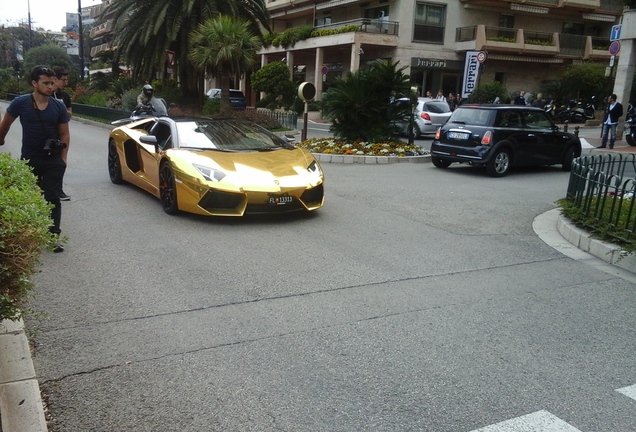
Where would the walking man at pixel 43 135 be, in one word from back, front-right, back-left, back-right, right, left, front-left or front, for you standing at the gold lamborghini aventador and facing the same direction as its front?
right

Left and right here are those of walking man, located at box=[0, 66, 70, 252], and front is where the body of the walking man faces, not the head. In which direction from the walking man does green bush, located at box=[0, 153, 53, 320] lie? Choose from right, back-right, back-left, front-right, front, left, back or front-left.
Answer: front-right

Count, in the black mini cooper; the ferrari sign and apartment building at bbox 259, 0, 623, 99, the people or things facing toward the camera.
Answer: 2

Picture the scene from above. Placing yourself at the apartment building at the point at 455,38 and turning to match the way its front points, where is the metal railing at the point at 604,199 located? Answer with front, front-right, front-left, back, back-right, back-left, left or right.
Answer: front

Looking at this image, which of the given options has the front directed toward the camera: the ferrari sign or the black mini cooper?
the ferrari sign

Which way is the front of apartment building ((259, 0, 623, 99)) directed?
toward the camera

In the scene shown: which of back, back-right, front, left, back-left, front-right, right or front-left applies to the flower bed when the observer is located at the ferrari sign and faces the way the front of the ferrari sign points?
front

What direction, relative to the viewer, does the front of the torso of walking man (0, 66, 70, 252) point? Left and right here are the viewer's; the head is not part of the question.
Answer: facing the viewer and to the right of the viewer

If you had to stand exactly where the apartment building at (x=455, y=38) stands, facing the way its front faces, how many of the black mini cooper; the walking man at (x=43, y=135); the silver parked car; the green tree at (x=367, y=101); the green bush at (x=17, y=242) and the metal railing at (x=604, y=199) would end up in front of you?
6

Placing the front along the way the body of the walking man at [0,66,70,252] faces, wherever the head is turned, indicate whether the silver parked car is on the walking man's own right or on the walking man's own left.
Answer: on the walking man's own left

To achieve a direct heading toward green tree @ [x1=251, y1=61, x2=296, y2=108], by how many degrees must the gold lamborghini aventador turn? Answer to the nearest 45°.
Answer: approximately 135° to its left

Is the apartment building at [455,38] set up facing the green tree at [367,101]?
yes

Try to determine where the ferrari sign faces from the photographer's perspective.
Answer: facing the viewer

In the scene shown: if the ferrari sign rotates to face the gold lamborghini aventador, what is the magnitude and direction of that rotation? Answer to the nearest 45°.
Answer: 0° — it already faces it

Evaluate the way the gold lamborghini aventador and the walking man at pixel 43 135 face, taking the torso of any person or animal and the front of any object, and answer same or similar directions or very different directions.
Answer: same or similar directions

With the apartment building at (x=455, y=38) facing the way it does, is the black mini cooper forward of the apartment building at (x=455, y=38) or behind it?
forward

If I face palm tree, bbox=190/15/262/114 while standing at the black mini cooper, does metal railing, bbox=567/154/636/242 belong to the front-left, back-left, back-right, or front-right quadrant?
back-left

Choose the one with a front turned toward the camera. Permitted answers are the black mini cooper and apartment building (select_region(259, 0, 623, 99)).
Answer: the apartment building

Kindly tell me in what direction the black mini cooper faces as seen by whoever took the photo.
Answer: facing away from the viewer and to the right of the viewer
